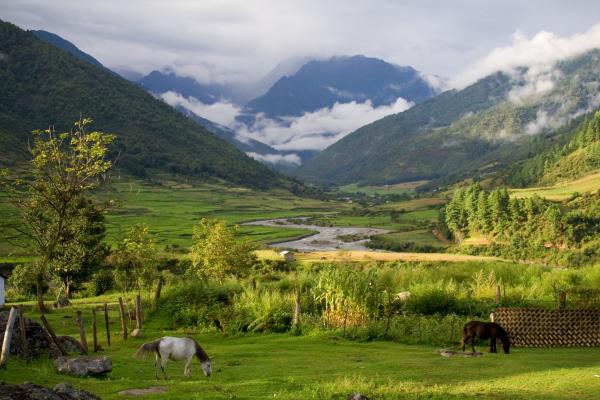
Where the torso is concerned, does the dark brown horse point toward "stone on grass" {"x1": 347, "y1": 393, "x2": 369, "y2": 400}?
no

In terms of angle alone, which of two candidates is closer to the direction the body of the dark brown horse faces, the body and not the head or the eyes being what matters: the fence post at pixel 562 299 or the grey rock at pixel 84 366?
the fence post

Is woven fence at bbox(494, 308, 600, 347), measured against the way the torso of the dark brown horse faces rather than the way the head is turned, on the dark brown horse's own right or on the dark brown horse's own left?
on the dark brown horse's own left

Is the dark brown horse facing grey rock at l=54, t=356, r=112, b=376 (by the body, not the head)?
no

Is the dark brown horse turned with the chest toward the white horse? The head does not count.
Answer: no

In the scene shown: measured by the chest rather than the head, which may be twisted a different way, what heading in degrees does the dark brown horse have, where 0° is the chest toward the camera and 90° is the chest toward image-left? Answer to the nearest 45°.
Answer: approximately 270°

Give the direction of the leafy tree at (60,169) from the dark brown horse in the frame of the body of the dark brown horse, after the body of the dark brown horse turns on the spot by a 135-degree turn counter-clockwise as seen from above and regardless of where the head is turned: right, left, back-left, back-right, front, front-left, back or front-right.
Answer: front-left

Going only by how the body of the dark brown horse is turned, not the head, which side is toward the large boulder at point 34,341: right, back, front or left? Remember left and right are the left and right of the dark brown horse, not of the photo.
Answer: back

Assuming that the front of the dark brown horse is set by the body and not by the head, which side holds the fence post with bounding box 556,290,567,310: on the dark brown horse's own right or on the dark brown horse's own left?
on the dark brown horse's own left

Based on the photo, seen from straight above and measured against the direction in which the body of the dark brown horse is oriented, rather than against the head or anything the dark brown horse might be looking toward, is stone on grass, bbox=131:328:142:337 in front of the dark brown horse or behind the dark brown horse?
behind

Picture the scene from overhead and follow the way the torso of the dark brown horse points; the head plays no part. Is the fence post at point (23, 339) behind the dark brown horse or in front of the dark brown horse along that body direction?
behind
